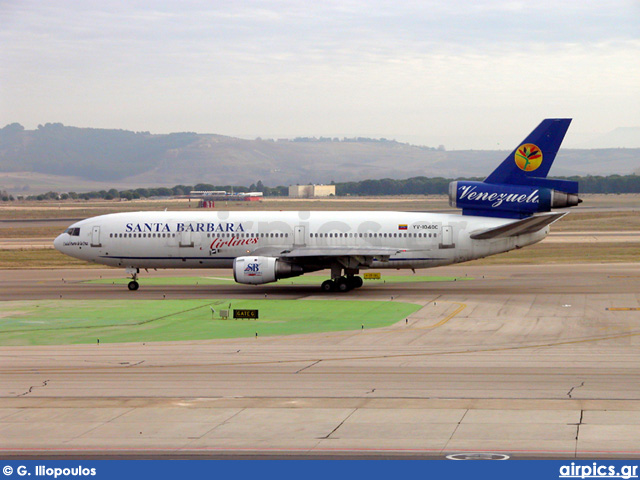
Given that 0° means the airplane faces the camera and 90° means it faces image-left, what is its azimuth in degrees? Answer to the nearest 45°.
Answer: approximately 90°
